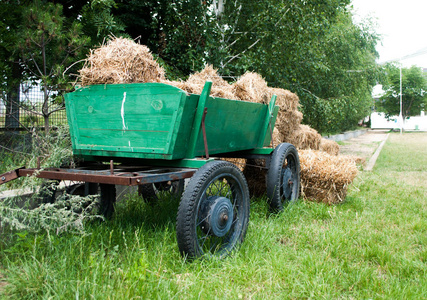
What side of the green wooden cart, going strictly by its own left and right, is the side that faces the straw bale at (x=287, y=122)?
back

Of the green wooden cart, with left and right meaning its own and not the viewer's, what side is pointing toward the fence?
right

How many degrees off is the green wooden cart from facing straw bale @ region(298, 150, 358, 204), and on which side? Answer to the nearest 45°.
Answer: approximately 180°

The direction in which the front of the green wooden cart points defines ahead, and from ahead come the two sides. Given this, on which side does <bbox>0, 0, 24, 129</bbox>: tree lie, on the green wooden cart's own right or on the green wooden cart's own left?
on the green wooden cart's own right

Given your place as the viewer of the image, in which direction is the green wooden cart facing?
facing the viewer and to the left of the viewer
